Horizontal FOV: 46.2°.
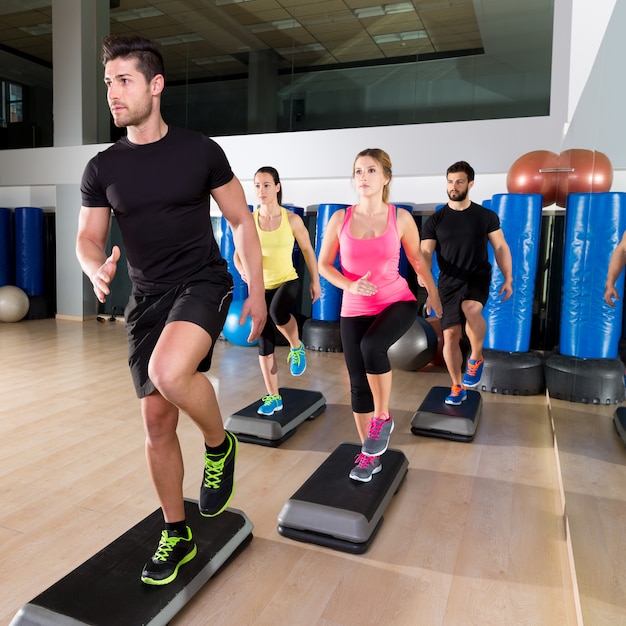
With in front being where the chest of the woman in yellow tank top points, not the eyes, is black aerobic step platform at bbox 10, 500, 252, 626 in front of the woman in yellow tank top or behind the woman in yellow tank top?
in front

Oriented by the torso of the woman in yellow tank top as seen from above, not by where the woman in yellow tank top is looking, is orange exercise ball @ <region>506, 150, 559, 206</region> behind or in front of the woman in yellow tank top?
behind

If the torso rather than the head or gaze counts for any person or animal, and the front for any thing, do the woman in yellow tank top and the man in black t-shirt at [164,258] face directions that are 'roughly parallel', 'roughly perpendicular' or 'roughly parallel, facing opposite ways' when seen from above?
roughly parallel

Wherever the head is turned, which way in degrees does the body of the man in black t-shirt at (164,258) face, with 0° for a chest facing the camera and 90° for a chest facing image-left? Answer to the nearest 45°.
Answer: approximately 45°

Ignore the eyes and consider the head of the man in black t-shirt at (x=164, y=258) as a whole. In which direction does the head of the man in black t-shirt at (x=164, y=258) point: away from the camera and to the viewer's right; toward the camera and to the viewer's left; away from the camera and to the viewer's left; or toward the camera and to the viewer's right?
toward the camera and to the viewer's left

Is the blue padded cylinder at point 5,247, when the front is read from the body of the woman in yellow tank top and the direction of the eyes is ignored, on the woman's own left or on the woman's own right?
on the woman's own right

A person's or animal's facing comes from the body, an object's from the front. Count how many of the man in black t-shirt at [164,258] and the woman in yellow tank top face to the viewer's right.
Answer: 0

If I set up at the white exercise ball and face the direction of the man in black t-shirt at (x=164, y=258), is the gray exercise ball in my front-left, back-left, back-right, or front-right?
front-left

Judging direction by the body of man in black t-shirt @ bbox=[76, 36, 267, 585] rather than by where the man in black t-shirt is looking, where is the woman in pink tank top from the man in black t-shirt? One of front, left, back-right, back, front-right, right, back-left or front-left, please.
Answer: back

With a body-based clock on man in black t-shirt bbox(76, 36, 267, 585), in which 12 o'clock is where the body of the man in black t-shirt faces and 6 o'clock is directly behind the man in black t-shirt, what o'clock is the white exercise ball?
The white exercise ball is roughly at 4 o'clock from the man in black t-shirt.

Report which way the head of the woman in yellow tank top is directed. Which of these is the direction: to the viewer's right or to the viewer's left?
to the viewer's left

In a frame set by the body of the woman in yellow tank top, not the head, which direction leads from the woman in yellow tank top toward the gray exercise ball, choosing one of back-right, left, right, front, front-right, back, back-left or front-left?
back

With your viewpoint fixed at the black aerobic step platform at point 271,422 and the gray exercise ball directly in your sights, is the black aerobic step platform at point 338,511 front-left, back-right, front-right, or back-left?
back-right

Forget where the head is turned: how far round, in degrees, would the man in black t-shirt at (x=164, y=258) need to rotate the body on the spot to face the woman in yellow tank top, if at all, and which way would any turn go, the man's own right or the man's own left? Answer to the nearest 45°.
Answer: approximately 135° to the man's own right
